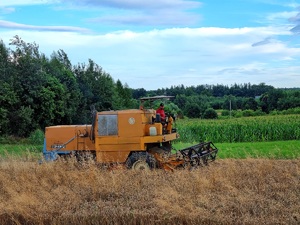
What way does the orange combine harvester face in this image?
to the viewer's right
